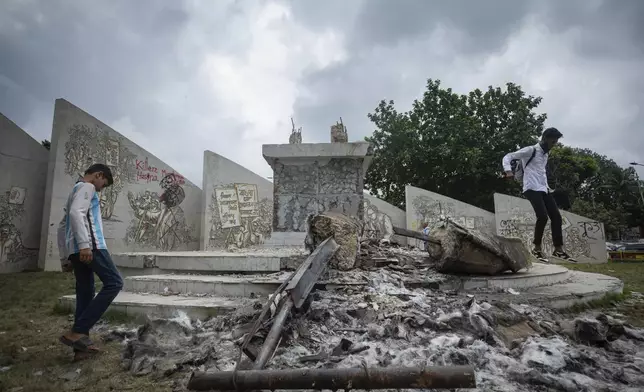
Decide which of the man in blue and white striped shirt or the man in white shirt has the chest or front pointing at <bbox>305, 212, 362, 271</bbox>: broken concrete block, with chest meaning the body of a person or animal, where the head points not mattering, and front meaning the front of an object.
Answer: the man in blue and white striped shirt

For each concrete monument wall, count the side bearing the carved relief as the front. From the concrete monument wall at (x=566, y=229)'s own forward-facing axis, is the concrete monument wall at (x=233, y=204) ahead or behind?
ahead

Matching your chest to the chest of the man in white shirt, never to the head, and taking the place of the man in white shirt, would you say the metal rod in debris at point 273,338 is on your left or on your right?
on your right

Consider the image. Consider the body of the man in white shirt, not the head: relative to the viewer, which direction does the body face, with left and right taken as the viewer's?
facing the viewer and to the right of the viewer

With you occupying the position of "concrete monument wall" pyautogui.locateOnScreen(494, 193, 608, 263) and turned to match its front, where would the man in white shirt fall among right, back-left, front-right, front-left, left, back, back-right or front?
front-left

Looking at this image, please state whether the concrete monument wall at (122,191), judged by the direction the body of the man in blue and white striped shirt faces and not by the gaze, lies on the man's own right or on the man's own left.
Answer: on the man's own left

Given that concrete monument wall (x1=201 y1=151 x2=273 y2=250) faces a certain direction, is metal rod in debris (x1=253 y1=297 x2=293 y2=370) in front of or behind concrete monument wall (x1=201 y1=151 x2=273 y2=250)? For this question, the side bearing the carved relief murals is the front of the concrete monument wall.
in front

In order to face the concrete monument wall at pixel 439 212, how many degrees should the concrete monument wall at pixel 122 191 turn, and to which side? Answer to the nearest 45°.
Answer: approximately 45° to its left

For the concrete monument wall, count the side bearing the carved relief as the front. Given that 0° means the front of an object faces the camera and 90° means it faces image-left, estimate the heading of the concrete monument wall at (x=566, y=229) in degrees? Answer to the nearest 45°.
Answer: approximately 45°

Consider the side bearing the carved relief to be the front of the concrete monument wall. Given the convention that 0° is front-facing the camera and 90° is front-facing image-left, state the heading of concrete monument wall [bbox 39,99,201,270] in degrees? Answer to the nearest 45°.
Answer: approximately 315°

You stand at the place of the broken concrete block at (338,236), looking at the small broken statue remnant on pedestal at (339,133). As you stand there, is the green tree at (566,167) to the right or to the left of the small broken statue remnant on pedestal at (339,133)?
right

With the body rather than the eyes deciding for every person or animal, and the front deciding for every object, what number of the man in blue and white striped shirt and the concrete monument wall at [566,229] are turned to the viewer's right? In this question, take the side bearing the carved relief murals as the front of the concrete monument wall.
1

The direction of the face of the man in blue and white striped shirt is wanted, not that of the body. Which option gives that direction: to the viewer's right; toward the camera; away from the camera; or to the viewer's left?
to the viewer's right

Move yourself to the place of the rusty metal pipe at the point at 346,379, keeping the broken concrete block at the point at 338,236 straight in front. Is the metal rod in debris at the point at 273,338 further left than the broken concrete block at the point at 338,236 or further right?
left
